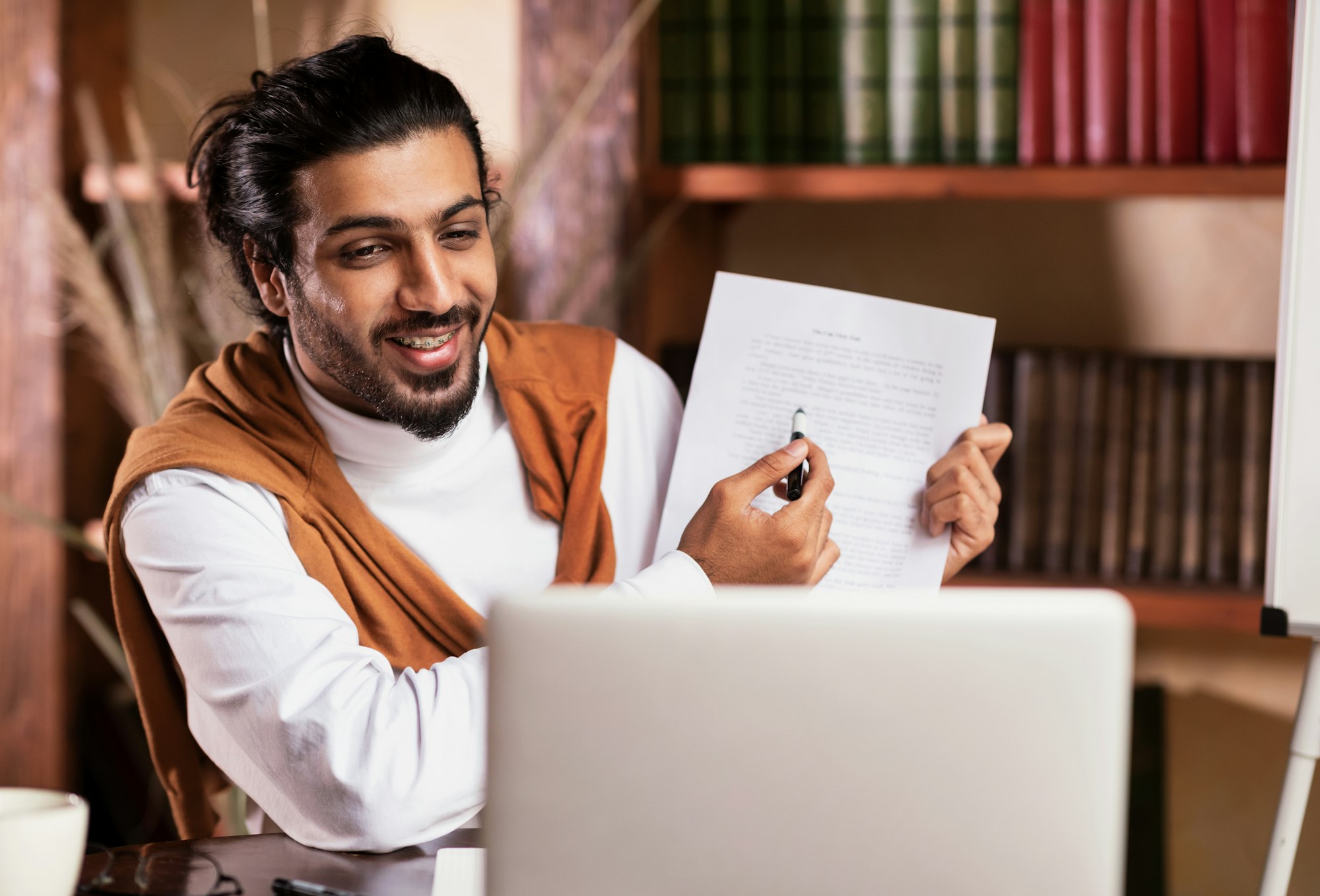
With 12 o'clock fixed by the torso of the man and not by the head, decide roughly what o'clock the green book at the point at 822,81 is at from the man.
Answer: The green book is roughly at 9 o'clock from the man.

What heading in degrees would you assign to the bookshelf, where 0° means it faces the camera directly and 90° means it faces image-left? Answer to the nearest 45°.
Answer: approximately 0°

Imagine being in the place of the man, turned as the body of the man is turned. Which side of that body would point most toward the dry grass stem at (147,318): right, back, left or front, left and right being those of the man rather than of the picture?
back

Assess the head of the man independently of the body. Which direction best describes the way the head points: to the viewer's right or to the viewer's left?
to the viewer's right

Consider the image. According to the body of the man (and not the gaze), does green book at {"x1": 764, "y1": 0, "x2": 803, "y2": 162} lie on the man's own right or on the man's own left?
on the man's own left

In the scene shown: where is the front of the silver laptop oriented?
away from the camera

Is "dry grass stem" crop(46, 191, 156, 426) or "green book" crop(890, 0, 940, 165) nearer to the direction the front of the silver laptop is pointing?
the green book
